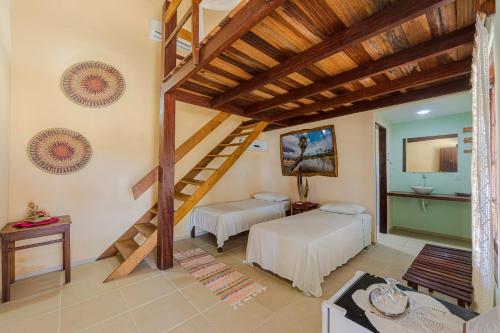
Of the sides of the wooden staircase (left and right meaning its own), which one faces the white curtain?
left

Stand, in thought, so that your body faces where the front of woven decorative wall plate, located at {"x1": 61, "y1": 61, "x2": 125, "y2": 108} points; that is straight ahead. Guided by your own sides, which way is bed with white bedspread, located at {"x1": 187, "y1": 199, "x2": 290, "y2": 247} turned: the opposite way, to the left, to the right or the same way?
to the right

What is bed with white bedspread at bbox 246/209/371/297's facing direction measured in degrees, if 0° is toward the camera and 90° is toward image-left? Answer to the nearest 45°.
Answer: approximately 45°

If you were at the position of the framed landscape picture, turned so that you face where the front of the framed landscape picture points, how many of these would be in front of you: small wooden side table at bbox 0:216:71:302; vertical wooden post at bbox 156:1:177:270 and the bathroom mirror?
2

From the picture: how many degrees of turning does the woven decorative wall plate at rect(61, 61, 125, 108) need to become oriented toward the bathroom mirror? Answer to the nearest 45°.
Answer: approximately 45° to its left

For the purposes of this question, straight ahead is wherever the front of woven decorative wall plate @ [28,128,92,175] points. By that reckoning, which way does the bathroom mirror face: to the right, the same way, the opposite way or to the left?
to the right

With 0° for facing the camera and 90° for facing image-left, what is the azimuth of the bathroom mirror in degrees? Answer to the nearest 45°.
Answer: approximately 0°

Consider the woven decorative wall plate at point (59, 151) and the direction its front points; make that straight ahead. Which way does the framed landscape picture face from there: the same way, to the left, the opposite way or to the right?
to the right

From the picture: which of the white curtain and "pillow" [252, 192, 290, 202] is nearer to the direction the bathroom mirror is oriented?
the white curtain

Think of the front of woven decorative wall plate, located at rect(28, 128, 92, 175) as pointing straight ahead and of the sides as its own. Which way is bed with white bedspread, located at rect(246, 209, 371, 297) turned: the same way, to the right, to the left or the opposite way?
to the right

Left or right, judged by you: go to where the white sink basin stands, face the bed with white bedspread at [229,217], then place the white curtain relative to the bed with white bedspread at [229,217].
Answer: left

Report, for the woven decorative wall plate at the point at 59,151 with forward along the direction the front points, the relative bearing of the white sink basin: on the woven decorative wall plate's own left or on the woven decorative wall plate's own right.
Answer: on the woven decorative wall plate's own left

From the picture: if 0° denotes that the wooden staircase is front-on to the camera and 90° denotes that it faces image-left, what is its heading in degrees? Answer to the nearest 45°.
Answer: approximately 45°

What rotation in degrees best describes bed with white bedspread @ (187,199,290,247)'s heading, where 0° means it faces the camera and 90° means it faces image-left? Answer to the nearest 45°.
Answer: approximately 45°
